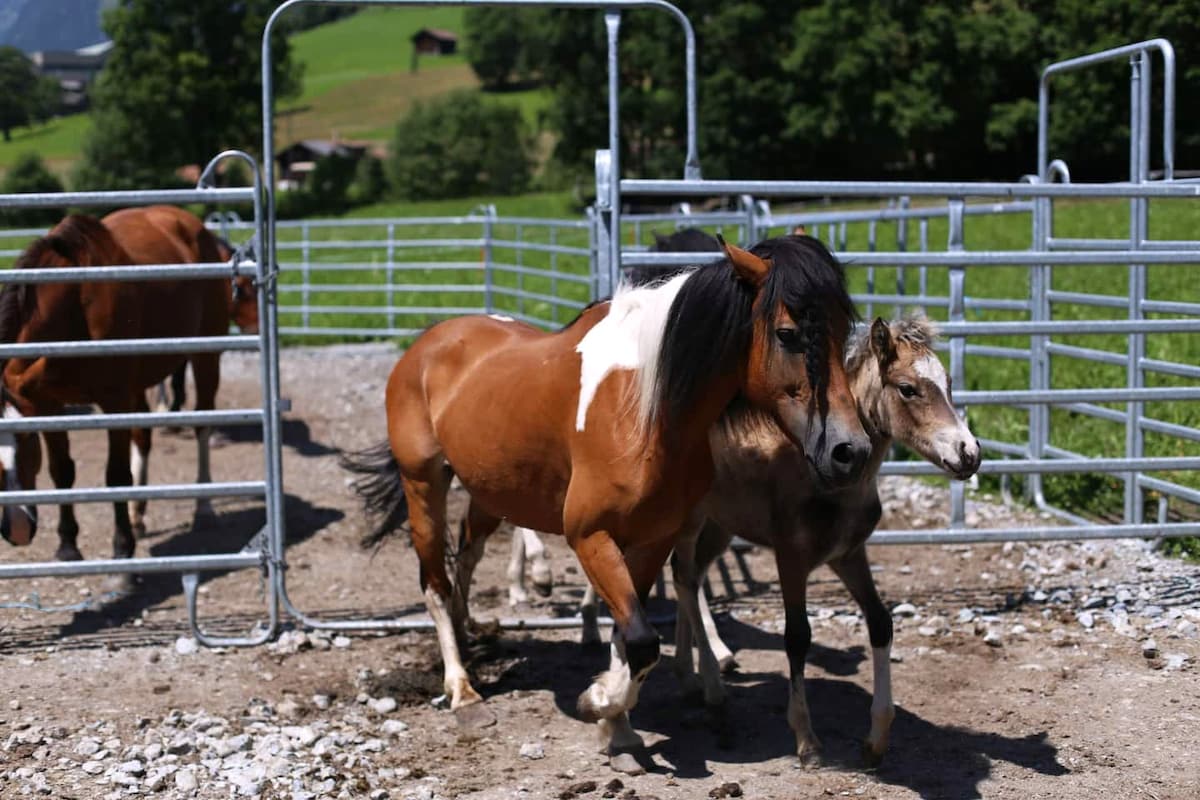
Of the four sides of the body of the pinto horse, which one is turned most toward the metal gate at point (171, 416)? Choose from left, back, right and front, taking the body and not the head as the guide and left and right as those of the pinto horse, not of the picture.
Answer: back

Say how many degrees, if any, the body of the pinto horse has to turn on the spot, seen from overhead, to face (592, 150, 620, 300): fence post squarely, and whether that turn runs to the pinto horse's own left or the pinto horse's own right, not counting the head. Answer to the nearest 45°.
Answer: approximately 135° to the pinto horse's own left

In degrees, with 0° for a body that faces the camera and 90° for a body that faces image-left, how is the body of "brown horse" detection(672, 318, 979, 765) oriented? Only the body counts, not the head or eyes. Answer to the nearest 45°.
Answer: approximately 315°

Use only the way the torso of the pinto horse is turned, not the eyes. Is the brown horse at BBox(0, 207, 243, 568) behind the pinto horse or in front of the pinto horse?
behind

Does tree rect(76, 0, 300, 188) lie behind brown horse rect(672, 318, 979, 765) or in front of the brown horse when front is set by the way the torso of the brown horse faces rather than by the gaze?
behind

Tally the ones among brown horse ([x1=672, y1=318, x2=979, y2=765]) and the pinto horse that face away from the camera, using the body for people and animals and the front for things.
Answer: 0

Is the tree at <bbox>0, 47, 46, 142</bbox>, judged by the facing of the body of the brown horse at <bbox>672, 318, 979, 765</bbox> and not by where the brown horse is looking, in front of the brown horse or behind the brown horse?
behind

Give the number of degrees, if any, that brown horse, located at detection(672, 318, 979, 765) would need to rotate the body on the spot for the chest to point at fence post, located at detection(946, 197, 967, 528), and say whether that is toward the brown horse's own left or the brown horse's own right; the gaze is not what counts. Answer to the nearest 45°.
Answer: approximately 135° to the brown horse's own left

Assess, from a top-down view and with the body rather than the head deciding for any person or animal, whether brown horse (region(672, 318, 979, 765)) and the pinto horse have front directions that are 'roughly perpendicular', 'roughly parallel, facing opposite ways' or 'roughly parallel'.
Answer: roughly parallel
